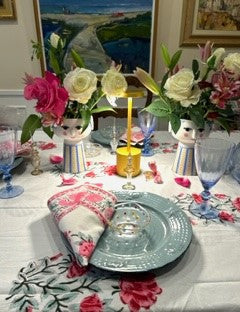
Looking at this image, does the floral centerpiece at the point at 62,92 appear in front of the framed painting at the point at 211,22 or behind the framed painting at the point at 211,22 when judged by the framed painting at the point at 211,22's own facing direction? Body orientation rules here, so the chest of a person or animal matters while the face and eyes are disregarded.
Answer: in front

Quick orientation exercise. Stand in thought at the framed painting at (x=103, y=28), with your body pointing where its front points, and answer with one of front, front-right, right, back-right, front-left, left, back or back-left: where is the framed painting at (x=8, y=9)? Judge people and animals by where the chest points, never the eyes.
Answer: right

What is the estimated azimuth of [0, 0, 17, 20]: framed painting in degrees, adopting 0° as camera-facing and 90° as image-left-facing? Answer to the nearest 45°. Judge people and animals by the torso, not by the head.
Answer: approximately 0°

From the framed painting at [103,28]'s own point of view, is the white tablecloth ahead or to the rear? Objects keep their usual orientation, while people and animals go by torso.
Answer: ahead

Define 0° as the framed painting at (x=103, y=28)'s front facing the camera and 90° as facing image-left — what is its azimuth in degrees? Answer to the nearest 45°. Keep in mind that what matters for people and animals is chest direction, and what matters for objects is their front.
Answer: approximately 0°

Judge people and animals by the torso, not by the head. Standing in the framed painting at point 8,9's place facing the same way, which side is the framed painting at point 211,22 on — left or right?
on its left

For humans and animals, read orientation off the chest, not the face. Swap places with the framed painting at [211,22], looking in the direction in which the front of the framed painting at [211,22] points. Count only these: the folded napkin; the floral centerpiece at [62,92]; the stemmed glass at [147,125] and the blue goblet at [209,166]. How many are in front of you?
4

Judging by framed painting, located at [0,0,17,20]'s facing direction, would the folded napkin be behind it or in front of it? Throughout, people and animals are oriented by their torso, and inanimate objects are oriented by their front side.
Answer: in front

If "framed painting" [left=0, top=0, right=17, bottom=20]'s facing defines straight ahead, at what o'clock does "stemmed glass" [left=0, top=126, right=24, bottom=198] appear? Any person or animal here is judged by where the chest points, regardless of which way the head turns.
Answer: The stemmed glass is roughly at 12 o'clock from the framed painting.

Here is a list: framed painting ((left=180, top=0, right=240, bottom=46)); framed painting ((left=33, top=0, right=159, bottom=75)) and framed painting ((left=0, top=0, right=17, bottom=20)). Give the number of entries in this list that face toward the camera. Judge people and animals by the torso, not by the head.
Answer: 3

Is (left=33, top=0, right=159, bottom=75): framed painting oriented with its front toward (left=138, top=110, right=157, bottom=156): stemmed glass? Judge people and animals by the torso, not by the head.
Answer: yes

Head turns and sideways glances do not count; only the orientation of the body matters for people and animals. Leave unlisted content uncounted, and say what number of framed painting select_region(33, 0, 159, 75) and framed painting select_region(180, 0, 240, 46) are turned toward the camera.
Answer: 2

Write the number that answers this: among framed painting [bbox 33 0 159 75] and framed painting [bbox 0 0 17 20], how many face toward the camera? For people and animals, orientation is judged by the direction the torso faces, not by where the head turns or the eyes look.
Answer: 2
